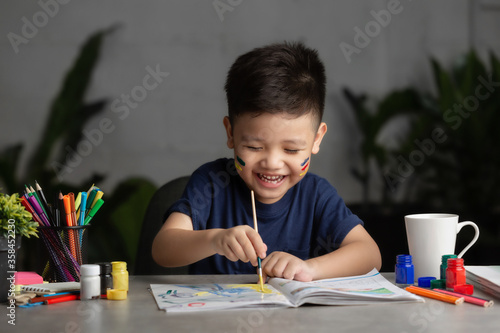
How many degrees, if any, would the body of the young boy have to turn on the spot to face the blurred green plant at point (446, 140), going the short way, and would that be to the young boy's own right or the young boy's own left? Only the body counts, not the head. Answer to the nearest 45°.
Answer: approximately 135° to the young boy's own left

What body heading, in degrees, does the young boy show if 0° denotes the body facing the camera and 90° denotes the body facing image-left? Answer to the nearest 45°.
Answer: approximately 0°

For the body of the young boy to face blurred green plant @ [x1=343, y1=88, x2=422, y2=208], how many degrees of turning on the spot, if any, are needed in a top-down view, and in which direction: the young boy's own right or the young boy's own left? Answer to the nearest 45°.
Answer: approximately 180°
